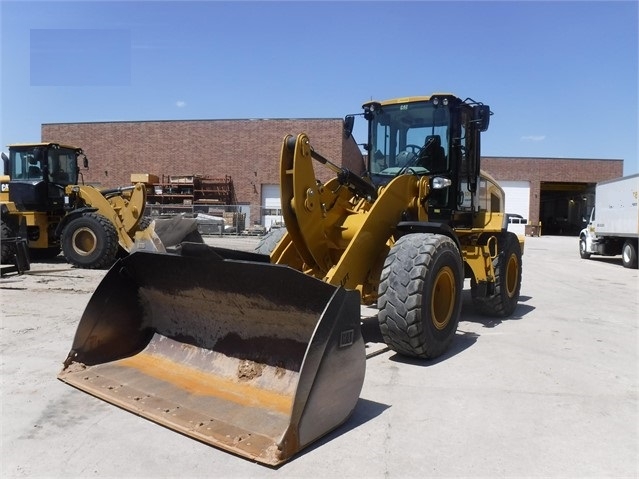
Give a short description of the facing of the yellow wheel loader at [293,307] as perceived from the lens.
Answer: facing the viewer and to the left of the viewer

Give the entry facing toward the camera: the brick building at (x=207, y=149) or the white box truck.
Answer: the brick building

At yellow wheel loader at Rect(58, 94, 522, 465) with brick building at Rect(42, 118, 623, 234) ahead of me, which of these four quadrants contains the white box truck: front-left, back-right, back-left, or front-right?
front-right

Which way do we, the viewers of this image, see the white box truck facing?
facing away from the viewer and to the left of the viewer

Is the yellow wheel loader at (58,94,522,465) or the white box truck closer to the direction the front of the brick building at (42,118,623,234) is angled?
the yellow wheel loader

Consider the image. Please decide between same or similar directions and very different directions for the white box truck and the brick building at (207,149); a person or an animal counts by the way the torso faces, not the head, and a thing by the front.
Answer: very different directions

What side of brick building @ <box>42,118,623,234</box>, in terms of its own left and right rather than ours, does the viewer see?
front

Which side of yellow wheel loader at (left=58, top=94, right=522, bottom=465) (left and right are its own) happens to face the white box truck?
back

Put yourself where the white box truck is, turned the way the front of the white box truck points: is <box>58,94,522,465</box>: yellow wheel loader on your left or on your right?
on your left

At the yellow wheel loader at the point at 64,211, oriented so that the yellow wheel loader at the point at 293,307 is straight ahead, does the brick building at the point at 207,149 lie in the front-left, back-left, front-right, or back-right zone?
back-left

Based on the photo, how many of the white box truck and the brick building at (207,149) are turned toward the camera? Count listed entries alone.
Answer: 1

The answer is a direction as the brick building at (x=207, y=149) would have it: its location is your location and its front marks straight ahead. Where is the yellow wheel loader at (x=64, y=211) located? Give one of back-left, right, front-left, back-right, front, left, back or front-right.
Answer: front

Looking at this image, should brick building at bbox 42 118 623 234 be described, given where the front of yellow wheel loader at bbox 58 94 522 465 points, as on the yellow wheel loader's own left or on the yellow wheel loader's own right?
on the yellow wheel loader's own right
